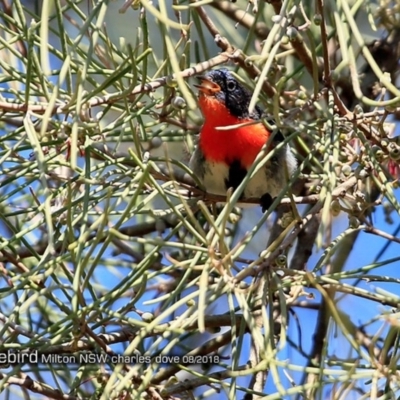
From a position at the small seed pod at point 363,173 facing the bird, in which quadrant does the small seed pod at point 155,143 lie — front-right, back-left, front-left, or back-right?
front-left

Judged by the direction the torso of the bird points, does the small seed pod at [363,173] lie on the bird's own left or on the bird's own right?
on the bird's own left

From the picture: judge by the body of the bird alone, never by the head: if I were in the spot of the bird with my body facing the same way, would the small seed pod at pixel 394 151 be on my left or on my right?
on my left

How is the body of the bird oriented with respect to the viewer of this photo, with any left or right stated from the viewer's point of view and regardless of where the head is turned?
facing the viewer and to the left of the viewer

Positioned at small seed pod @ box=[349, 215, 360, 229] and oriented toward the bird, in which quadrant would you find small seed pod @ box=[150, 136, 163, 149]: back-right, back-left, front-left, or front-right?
front-left

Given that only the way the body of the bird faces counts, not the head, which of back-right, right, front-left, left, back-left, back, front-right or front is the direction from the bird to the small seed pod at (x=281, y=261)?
front-left
